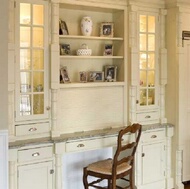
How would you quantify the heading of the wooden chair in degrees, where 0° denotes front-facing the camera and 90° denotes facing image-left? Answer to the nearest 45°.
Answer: approximately 135°

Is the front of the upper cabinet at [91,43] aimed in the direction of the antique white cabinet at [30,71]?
no

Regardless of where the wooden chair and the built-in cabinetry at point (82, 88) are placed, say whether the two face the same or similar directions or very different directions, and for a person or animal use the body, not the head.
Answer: very different directions

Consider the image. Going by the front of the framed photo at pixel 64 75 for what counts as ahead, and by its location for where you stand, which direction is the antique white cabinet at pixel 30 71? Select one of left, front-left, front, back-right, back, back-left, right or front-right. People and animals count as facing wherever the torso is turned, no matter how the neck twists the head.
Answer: right

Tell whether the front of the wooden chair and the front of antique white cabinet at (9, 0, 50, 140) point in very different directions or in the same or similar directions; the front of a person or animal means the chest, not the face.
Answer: very different directions

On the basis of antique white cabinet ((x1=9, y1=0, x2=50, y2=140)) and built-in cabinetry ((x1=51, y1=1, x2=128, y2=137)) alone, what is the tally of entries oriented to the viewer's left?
0

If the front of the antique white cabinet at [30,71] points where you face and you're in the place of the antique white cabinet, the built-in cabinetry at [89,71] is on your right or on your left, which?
on your left

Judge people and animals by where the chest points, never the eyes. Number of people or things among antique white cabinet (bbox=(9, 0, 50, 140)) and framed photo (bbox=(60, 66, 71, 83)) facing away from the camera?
0

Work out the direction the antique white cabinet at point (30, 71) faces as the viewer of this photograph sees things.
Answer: facing the viewer and to the right of the viewer

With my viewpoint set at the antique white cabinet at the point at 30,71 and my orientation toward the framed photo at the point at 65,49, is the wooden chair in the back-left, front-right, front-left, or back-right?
front-right

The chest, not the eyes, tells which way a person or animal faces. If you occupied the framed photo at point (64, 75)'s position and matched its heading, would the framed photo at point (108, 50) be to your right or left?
on your left

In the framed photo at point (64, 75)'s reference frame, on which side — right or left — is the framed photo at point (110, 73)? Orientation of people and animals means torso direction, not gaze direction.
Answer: on its left

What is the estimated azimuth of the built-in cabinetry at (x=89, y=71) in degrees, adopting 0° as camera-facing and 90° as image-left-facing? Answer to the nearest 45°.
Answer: approximately 315°

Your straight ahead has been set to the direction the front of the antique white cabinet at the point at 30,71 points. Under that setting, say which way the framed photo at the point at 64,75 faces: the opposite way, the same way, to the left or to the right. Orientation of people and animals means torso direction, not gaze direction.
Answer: the same way

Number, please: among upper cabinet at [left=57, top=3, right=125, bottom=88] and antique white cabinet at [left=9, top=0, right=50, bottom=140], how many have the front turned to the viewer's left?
0
